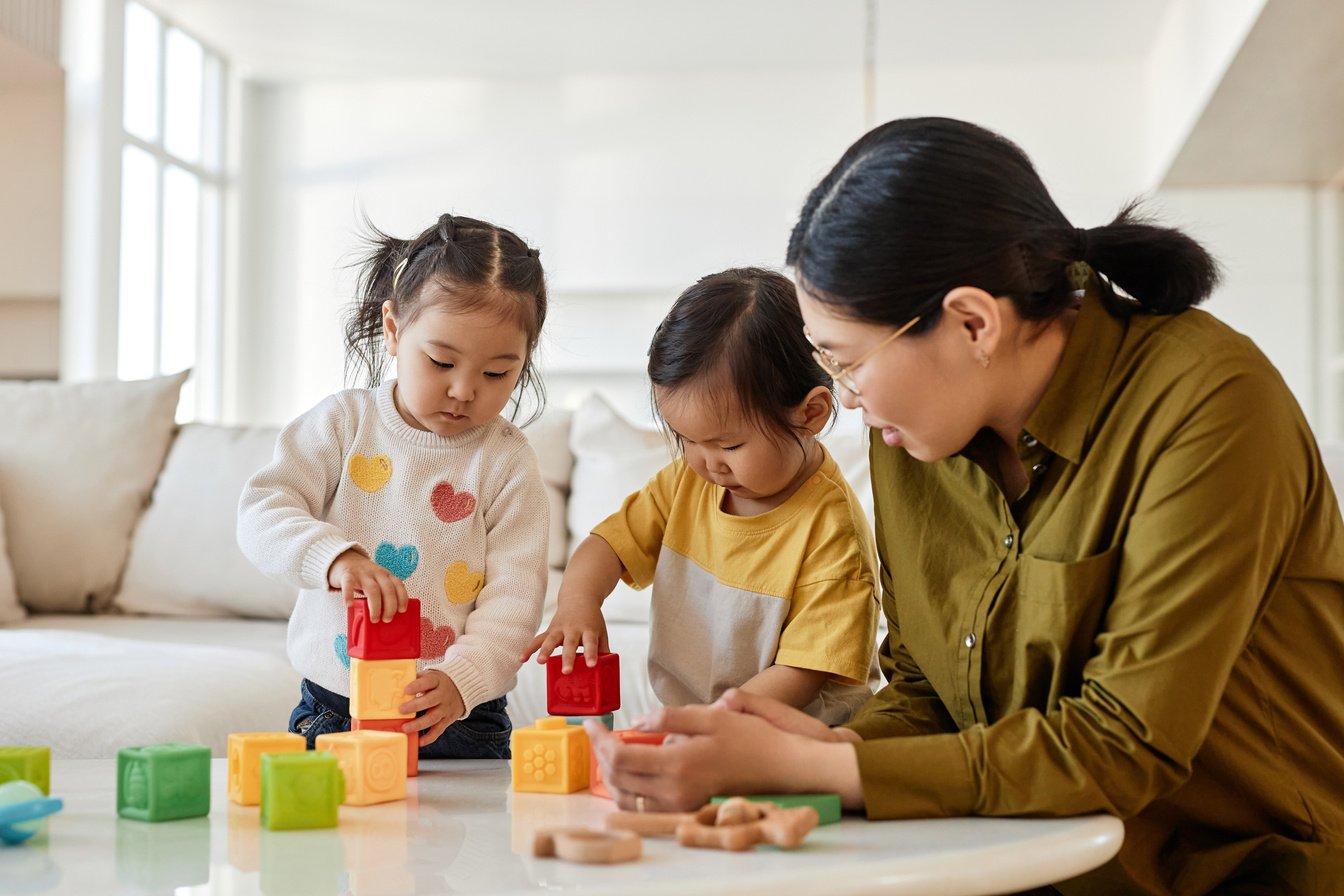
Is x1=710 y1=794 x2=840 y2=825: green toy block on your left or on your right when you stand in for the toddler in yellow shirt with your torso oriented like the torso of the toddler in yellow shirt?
on your left

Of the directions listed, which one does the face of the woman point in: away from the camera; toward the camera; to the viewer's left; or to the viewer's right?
to the viewer's left

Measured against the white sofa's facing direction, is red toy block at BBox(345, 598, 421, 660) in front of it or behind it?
in front

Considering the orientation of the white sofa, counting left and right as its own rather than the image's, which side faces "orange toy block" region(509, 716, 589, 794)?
front

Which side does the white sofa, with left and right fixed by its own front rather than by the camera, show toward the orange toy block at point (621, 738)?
front

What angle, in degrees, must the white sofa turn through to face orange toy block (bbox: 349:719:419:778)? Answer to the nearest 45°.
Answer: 0° — it already faces it

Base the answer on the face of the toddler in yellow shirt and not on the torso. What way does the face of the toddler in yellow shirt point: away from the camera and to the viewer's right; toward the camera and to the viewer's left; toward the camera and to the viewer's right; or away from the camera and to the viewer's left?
toward the camera and to the viewer's left

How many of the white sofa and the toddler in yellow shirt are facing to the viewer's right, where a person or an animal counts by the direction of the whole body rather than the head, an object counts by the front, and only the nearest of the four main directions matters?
0

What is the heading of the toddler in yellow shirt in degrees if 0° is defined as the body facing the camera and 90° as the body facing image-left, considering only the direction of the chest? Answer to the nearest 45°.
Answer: approximately 45°

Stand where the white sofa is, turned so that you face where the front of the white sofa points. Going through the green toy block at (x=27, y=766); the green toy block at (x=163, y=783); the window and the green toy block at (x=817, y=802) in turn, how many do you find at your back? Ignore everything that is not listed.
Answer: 1

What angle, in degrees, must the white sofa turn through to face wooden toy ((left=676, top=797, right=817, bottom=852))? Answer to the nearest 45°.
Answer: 0° — it already faces it

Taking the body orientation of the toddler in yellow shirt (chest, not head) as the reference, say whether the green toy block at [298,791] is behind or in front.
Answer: in front

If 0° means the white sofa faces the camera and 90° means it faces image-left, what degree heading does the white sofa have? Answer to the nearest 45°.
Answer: approximately 0°

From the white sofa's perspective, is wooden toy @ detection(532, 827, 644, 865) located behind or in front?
in front
